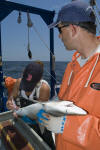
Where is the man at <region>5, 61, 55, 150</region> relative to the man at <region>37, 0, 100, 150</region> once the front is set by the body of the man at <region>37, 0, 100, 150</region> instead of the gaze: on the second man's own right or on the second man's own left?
on the second man's own right

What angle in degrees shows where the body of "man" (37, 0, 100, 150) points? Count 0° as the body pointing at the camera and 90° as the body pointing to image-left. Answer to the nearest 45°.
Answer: approximately 45°

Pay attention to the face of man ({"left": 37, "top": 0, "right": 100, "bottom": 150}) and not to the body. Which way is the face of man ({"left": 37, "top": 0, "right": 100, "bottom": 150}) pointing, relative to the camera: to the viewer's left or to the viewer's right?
to the viewer's left
